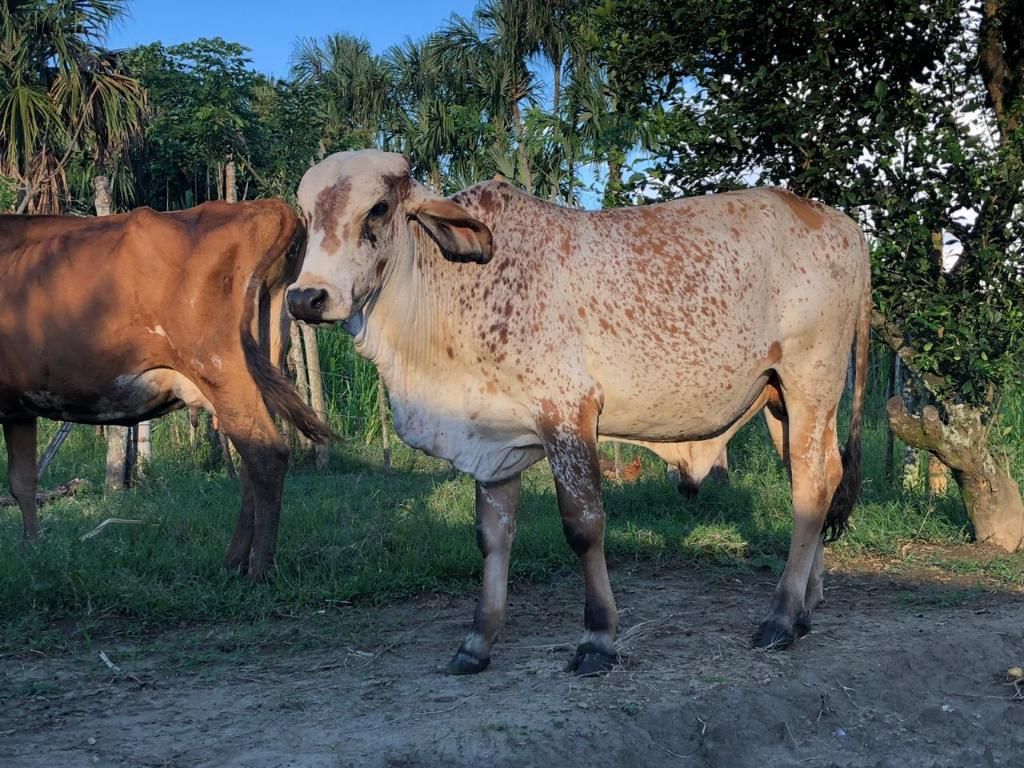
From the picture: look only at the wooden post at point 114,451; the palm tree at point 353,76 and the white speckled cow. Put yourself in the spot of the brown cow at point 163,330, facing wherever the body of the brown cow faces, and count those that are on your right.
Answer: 2

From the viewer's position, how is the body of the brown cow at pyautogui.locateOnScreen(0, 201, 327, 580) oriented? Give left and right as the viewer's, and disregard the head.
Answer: facing to the left of the viewer

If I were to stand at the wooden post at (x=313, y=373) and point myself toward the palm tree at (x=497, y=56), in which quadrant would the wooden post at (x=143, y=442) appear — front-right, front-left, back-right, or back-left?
back-left

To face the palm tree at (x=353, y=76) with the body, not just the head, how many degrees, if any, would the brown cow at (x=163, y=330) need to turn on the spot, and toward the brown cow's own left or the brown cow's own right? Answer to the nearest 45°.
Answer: approximately 90° to the brown cow's own right

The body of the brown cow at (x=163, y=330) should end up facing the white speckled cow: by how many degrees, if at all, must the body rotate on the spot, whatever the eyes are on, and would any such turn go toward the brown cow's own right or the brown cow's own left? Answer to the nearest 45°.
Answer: approximately 135° to the brown cow's own left

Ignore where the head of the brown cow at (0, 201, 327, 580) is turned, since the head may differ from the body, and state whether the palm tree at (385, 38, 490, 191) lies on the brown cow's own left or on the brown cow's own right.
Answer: on the brown cow's own right

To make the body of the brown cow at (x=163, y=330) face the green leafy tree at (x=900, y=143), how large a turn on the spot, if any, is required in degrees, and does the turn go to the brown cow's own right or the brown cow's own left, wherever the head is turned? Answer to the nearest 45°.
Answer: approximately 180°

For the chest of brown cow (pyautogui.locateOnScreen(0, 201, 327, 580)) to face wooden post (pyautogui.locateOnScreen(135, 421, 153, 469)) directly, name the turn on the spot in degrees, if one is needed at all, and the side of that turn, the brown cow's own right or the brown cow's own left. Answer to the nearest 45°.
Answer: approximately 90° to the brown cow's own right

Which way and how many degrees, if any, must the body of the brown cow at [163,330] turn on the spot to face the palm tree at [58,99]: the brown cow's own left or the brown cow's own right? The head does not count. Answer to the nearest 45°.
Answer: approximately 90° to the brown cow's own right
